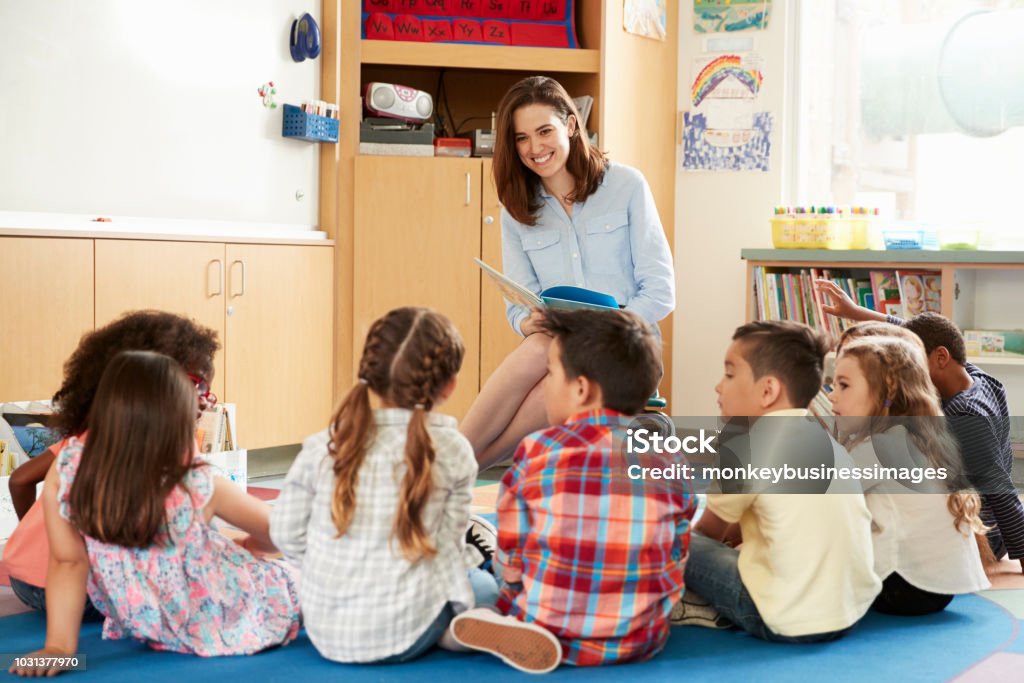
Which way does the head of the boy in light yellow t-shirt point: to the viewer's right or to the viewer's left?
to the viewer's left

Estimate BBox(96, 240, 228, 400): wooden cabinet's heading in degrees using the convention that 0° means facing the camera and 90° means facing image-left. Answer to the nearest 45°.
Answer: approximately 0°

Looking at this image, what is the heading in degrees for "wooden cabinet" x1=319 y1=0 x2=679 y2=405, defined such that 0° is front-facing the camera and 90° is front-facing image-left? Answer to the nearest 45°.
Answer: approximately 0°

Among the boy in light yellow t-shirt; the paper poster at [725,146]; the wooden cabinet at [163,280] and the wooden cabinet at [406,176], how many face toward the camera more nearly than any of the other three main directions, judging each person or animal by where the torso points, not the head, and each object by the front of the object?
3

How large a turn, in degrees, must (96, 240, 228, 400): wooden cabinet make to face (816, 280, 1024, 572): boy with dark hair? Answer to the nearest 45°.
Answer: approximately 45° to its left

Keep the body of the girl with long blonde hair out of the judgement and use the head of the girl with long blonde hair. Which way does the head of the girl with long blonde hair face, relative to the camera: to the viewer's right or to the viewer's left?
to the viewer's left

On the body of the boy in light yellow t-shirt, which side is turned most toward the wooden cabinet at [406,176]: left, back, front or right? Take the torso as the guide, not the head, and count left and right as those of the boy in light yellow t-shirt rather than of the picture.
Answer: front

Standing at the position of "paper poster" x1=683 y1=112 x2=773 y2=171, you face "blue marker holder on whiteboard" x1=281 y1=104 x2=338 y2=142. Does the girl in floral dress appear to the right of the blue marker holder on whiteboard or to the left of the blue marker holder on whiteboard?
left

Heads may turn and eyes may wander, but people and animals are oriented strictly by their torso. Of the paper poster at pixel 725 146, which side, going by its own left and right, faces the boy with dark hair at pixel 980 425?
front

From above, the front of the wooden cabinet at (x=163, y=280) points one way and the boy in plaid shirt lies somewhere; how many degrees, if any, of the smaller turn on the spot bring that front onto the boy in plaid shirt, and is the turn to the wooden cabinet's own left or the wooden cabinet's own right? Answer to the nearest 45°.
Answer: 0° — it already faces them
